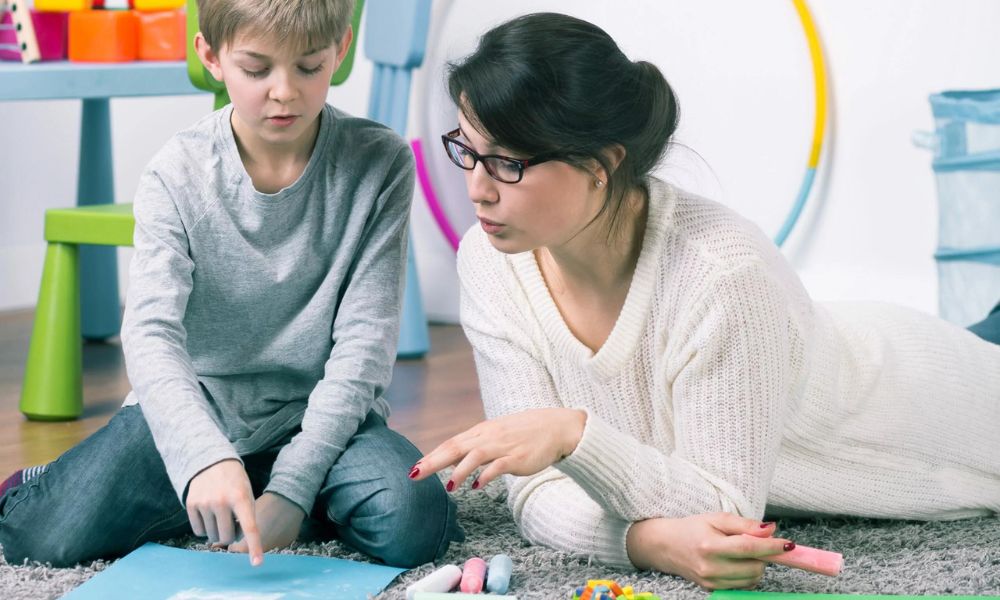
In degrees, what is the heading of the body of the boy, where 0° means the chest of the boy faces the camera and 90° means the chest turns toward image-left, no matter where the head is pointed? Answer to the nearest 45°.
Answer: approximately 0°

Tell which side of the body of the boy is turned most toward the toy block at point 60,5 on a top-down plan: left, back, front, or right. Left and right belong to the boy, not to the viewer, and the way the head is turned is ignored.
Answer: back

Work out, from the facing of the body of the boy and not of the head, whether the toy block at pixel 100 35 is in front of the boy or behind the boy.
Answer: behind

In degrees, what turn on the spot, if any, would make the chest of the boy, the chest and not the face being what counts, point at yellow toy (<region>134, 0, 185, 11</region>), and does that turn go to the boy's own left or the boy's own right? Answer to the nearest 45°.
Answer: approximately 180°
